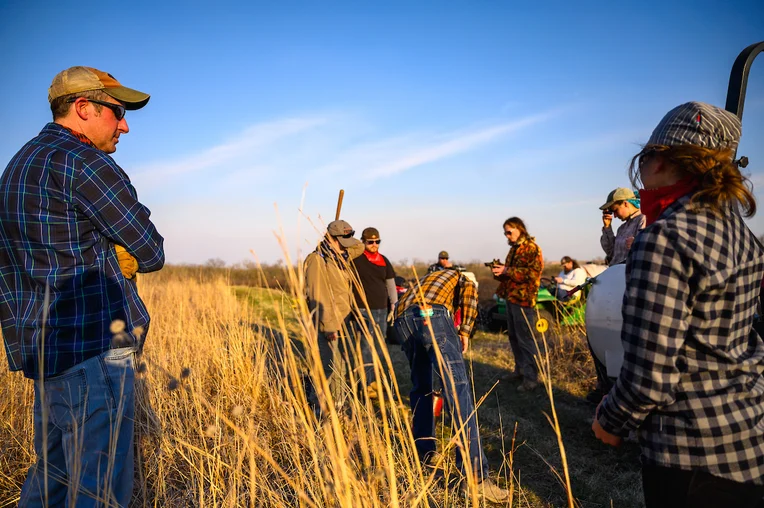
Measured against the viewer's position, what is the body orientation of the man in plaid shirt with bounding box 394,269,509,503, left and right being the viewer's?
facing away from the viewer and to the right of the viewer

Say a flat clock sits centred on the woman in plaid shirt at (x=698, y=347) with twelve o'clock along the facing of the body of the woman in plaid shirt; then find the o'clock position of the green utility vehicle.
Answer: The green utility vehicle is roughly at 1 o'clock from the woman in plaid shirt.

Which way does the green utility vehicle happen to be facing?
to the viewer's left

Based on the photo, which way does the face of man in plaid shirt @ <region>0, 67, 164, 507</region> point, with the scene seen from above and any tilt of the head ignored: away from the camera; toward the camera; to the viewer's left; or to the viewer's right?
to the viewer's right

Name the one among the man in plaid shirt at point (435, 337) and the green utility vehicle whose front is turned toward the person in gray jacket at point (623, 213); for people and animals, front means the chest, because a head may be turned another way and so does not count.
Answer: the man in plaid shirt

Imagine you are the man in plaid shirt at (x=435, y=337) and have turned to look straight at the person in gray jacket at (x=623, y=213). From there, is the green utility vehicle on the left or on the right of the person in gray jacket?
left

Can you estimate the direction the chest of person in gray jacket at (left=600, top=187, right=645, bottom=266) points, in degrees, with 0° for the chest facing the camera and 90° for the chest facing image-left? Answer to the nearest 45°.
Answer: approximately 90°

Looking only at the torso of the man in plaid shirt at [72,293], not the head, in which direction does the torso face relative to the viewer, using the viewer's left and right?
facing away from the viewer and to the right of the viewer

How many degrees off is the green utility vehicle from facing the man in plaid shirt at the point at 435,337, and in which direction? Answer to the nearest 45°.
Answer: approximately 90° to its left

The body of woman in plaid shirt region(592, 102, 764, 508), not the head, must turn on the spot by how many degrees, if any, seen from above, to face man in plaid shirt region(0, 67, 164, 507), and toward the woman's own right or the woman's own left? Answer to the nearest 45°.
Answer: approximately 45° to the woman's own left
